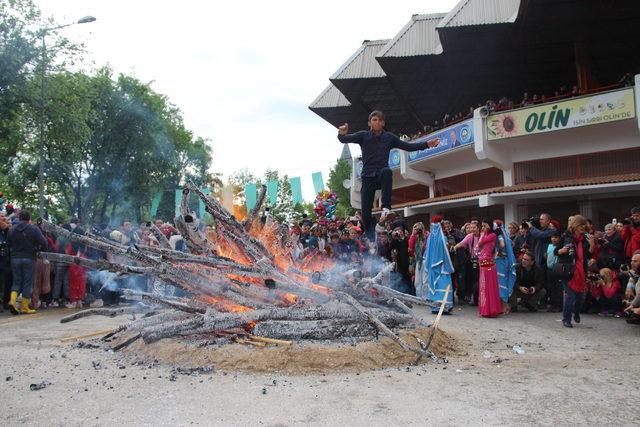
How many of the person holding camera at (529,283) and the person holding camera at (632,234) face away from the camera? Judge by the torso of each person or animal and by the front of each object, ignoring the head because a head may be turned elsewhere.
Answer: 0

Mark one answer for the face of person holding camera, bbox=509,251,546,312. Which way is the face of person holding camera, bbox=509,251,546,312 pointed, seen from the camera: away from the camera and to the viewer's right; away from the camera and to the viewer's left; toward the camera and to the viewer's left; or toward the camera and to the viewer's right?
toward the camera and to the viewer's left

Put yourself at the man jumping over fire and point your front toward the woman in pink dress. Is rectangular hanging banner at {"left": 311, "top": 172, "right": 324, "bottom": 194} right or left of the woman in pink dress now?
left

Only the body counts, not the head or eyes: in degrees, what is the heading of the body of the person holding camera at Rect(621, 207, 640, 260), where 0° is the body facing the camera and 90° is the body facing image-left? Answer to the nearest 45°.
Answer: approximately 45°

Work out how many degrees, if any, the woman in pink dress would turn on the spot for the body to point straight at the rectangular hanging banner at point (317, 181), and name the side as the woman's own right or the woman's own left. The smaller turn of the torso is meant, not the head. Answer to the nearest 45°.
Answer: approximately 90° to the woman's own right

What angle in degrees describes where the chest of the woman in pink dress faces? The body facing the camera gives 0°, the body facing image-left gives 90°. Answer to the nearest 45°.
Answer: approximately 45°

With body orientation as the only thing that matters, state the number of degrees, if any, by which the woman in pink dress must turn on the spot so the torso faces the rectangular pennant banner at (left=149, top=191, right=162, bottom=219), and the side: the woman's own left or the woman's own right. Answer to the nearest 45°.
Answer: approximately 90° to the woman's own right

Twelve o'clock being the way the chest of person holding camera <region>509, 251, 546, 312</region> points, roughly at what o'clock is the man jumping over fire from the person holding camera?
The man jumping over fire is roughly at 11 o'clock from the person holding camera.

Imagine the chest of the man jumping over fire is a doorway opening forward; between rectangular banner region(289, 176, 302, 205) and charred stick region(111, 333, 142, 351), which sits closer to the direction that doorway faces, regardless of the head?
the charred stick

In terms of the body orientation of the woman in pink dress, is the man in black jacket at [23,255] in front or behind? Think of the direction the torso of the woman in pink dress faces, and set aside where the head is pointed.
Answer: in front
